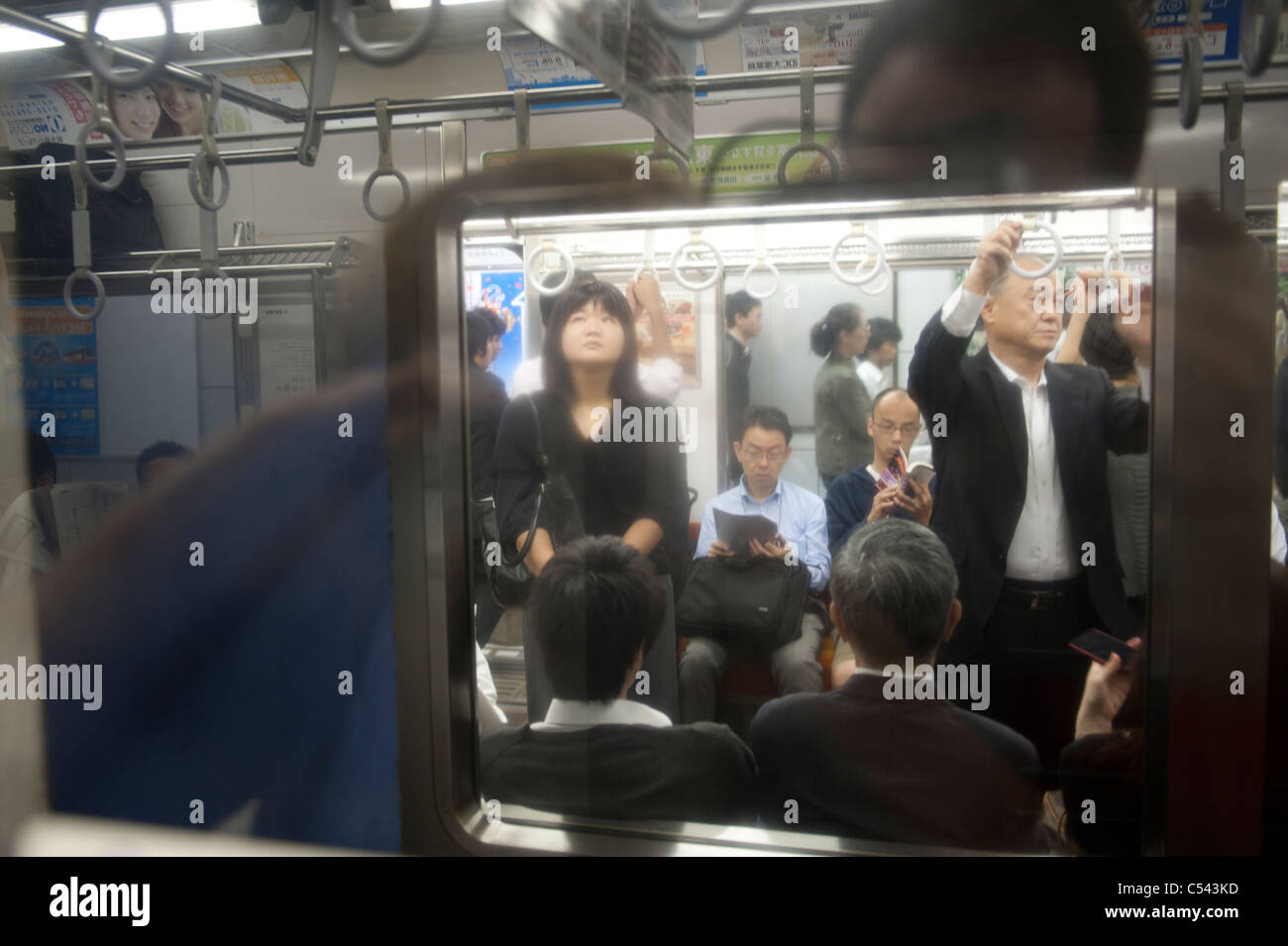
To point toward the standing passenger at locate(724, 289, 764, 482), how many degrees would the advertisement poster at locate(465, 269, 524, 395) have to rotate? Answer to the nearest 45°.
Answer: approximately 135° to its left

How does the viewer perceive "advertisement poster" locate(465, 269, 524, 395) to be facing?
facing the viewer

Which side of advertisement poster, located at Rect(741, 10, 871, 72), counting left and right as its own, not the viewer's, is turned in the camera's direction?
front

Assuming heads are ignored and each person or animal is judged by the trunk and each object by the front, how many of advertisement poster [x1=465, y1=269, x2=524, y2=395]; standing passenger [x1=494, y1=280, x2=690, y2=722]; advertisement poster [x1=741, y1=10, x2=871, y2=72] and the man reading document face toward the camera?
4

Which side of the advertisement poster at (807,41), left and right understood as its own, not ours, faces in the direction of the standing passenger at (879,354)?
back
